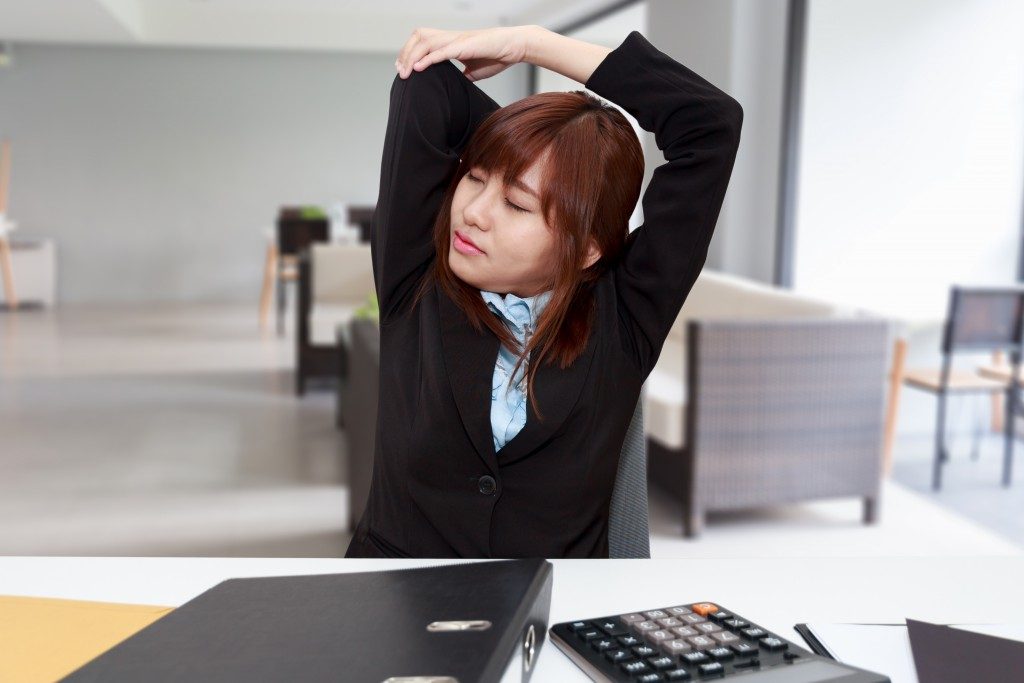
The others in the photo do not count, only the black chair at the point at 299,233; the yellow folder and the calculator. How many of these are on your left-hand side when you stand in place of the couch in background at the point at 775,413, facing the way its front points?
2

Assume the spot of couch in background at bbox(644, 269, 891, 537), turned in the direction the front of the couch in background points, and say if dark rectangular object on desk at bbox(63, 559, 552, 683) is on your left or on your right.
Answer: on your left

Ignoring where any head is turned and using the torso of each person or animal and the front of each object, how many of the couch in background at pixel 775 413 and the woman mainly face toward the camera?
1

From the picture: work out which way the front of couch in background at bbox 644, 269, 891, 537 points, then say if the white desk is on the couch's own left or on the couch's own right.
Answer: on the couch's own left
